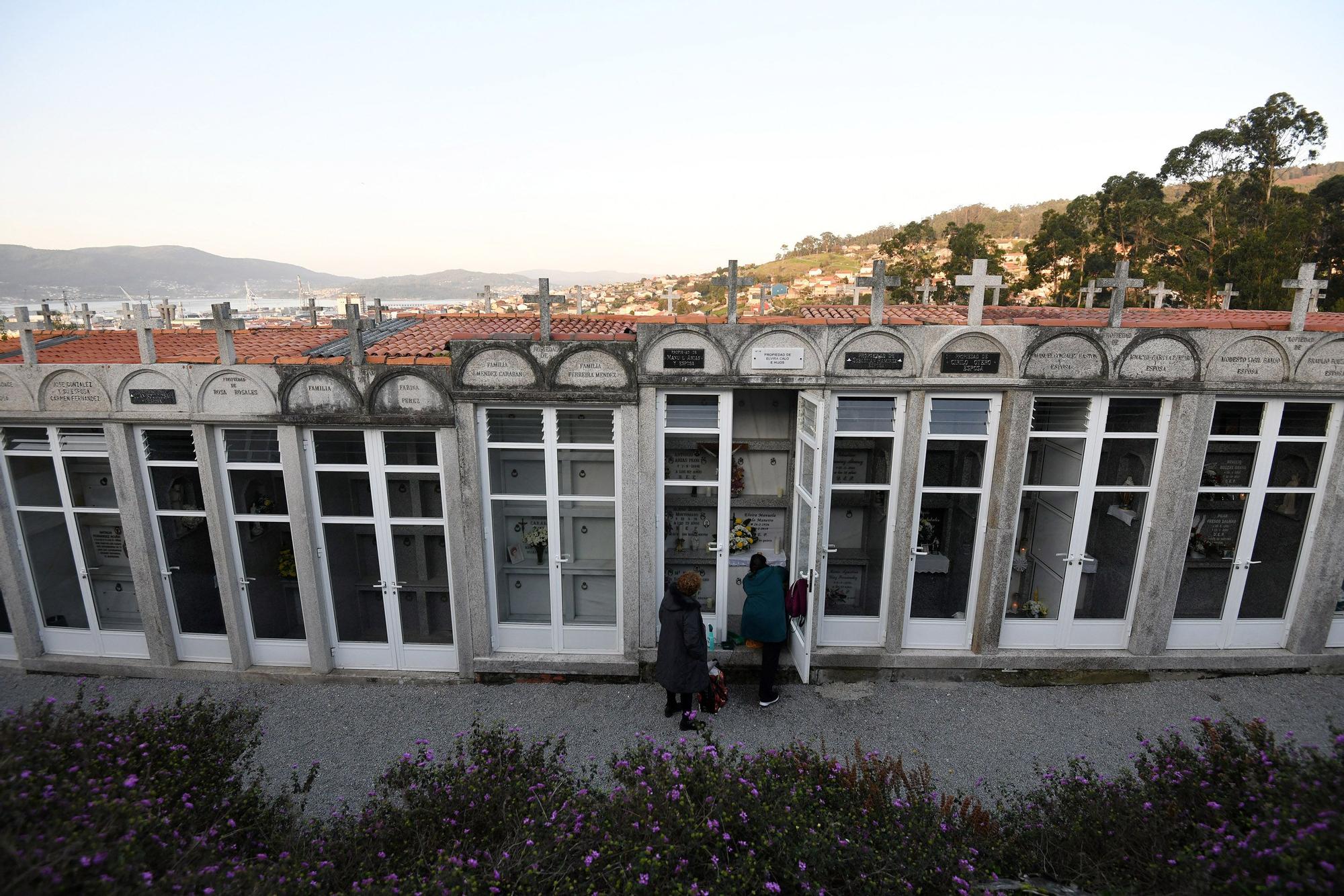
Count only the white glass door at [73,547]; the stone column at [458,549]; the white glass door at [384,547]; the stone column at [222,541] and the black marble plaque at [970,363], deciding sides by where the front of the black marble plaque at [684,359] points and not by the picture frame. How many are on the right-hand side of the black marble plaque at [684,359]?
4

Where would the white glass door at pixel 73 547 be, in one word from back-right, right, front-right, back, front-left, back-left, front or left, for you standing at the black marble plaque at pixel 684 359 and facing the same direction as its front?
right

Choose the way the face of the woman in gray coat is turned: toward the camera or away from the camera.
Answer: away from the camera

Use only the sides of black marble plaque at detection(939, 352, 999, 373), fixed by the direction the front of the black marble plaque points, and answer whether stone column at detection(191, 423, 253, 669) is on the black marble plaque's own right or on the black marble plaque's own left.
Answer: on the black marble plaque's own right

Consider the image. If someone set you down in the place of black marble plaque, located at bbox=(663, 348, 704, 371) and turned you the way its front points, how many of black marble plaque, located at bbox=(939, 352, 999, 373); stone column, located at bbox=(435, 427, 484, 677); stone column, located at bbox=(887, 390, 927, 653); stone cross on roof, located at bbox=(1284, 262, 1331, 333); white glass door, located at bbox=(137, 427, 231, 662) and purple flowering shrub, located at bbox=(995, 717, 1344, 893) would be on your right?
2

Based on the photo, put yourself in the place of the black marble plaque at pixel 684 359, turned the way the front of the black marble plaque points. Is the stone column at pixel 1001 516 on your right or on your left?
on your left

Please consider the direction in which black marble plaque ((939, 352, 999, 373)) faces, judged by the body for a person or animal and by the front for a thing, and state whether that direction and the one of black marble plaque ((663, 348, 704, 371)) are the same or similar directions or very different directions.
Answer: same or similar directions

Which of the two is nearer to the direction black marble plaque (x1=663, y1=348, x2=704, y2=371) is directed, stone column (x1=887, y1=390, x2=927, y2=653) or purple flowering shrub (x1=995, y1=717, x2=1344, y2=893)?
the purple flowering shrub

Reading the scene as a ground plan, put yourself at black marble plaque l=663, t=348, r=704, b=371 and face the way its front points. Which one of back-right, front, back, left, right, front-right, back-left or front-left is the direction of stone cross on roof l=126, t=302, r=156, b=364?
right

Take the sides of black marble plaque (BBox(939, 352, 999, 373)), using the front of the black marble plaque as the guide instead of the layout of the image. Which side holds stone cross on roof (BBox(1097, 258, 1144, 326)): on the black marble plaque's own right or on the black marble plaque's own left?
on the black marble plaque's own left

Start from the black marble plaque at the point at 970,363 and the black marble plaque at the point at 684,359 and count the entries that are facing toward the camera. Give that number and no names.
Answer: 2

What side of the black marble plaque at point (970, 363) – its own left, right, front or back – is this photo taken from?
front

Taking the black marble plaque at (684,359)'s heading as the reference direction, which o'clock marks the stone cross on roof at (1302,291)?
The stone cross on roof is roughly at 9 o'clock from the black marble plaque.

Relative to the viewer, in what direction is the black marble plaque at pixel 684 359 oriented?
toward the camera
